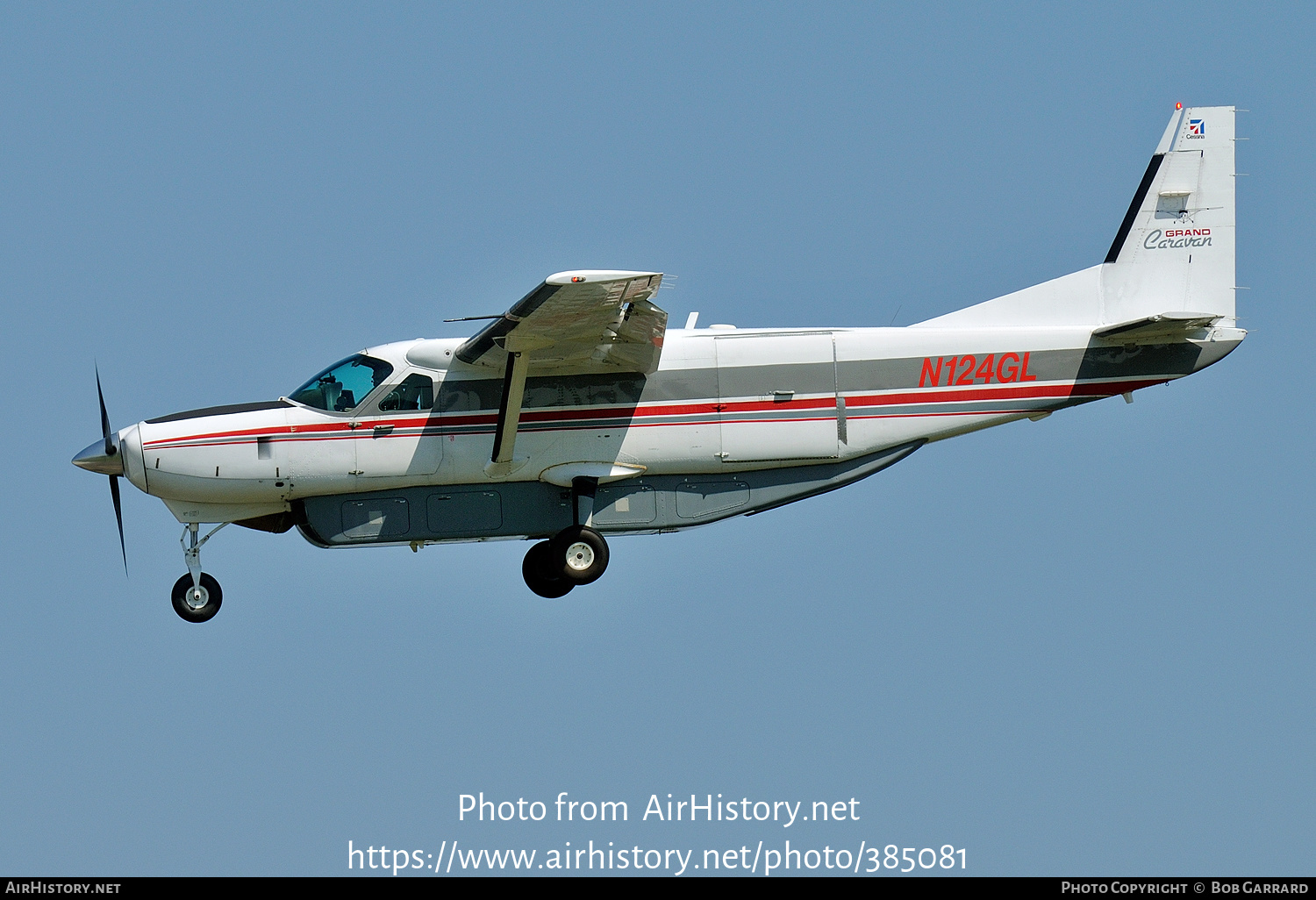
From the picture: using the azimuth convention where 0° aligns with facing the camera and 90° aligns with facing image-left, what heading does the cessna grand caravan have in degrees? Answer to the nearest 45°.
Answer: approximately 90°
